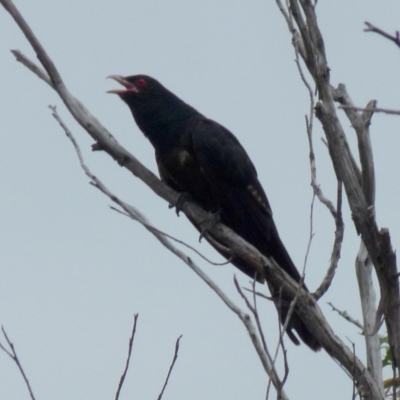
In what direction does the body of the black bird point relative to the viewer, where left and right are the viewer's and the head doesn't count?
facing to the left of the viewer

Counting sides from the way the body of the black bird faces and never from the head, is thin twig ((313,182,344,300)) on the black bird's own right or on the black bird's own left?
on the black bird's own left
